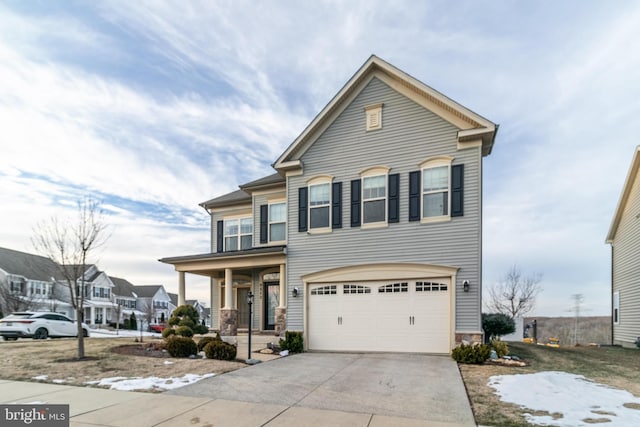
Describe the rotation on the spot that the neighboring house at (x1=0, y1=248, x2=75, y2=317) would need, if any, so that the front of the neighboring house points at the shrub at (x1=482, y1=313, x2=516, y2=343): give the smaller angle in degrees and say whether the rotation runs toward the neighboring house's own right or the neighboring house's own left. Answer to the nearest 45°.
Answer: approximately 45° to the neighboring house's own right

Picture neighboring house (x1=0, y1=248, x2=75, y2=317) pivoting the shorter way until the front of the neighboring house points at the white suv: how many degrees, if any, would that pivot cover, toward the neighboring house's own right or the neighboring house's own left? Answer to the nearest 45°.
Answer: approximately 45° to the neighboring house's own right

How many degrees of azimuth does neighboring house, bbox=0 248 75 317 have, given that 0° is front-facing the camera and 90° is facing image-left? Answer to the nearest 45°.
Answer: approximately 315°

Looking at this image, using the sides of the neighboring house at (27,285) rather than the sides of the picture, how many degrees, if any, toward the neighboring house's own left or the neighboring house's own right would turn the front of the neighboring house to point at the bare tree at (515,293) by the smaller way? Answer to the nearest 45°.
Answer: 0° — it already faces it

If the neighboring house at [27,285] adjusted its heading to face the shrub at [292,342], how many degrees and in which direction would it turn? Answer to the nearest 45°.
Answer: approximately 45° to its right
